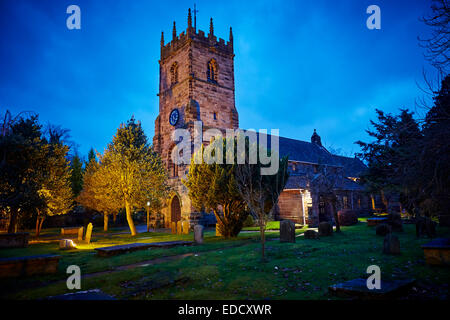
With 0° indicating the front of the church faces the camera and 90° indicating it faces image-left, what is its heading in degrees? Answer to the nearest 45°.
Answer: approximately 45°

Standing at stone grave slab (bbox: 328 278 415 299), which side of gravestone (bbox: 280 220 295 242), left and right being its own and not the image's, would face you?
front

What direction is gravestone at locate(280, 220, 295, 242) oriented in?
toward the camera

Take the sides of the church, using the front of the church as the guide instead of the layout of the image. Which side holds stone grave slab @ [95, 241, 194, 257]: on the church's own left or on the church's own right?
on the church's own left

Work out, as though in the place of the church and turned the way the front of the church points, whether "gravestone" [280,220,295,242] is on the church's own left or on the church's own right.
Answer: on the church's own left

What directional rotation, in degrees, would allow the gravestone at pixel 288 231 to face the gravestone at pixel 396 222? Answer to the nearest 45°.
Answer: approximately 135° to its left

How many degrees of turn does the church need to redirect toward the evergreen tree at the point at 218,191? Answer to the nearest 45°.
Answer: approximately 45° to its left

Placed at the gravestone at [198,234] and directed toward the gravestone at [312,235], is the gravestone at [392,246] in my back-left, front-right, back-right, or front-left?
front-right

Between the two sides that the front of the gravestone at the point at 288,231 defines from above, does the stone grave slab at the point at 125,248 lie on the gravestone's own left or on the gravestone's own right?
on the gravestone's own right

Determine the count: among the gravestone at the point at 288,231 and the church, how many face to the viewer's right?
0
